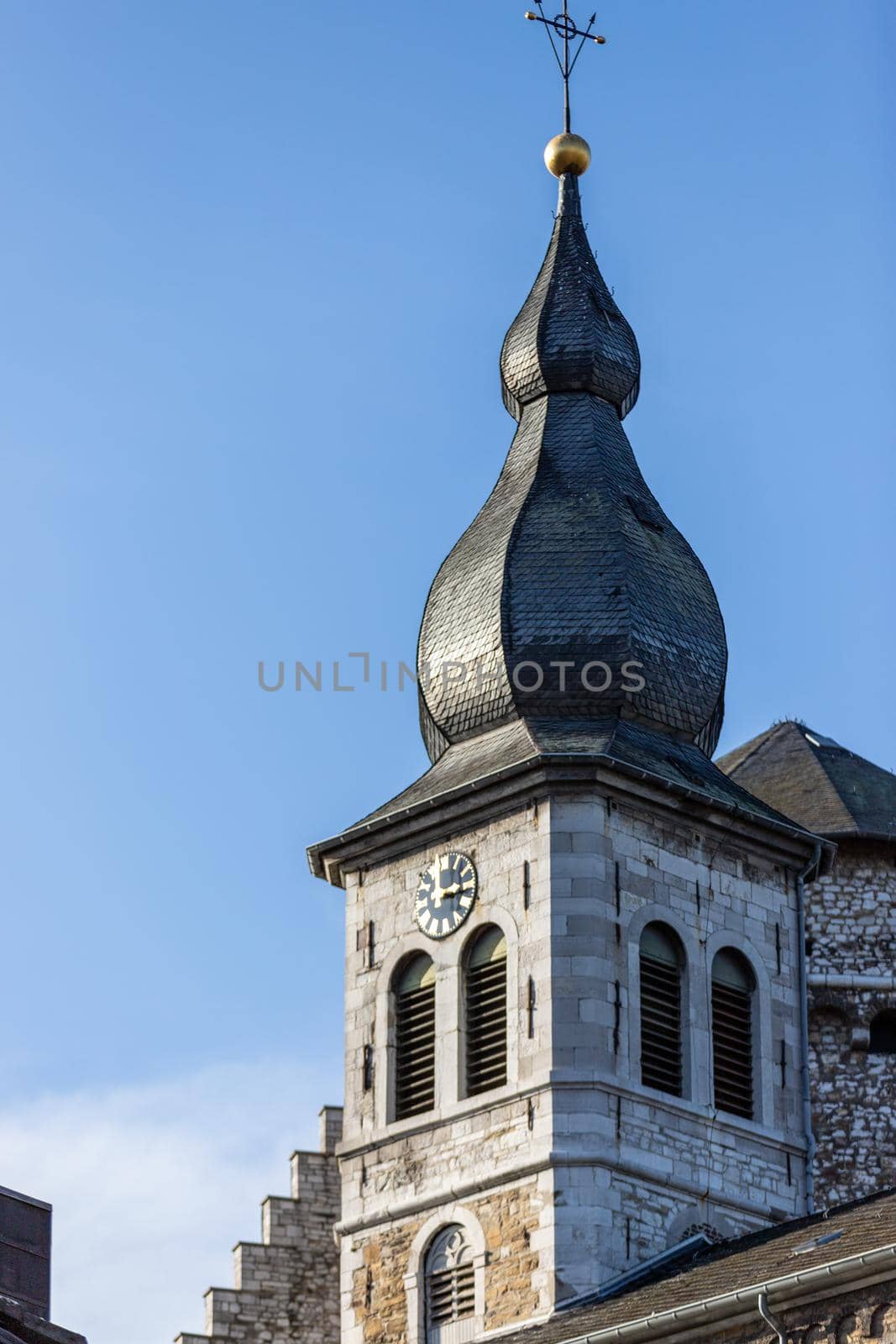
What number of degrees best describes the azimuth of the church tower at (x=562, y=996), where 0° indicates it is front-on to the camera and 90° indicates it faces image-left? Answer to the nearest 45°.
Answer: approximately 45°
